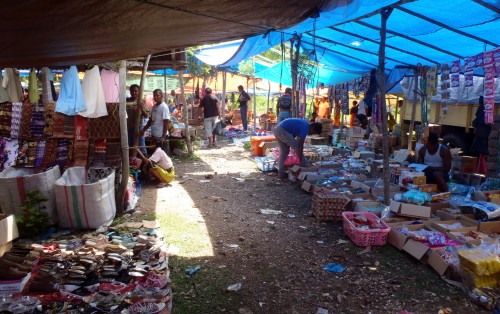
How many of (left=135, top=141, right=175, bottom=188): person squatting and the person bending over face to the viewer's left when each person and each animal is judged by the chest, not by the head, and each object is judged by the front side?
1

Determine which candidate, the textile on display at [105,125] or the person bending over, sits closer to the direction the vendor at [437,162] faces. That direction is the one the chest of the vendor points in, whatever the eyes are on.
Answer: the textile on display

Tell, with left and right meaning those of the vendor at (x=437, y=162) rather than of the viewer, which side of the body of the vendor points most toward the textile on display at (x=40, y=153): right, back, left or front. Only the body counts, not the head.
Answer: front

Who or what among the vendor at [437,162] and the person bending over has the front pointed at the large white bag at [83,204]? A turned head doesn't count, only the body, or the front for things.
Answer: the vendor

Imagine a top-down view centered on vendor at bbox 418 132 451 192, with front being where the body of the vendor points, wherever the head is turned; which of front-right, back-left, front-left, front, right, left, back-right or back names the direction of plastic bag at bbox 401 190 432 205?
front-left

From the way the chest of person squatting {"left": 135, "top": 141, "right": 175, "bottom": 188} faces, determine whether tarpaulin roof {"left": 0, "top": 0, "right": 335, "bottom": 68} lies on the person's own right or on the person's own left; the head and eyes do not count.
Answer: on the person's own left

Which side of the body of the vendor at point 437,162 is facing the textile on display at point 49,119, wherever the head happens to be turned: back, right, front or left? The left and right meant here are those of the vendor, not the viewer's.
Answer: front

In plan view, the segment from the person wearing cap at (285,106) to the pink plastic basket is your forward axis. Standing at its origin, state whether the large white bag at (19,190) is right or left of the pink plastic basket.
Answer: right

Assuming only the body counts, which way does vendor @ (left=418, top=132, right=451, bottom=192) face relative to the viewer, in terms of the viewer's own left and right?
facing the viewer and to the left of the viewer

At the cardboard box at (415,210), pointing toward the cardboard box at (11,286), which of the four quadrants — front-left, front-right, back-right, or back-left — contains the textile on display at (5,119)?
front-right

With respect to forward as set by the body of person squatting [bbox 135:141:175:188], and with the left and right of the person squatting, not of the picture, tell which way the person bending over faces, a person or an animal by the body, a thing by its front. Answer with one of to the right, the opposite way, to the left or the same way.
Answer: the opposite way
